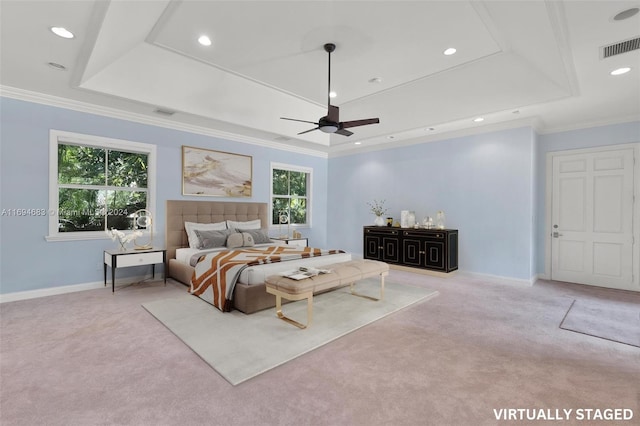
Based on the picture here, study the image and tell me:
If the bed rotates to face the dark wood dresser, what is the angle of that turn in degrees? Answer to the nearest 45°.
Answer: approximately 45° to its left

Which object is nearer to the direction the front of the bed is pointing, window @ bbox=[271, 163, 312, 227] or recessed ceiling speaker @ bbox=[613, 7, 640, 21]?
the recessed ceiling speaker

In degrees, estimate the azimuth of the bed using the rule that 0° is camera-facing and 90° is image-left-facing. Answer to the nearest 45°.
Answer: approximately 315°
